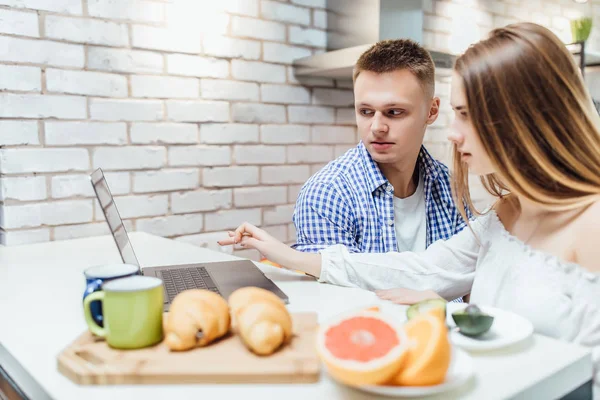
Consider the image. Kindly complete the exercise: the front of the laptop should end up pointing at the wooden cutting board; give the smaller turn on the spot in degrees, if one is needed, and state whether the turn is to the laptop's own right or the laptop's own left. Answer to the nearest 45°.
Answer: approximately 90° to the laptop's own right

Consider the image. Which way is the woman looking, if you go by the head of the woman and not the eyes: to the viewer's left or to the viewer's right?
to the viewer's left

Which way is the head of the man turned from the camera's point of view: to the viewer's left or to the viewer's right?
to the viewer's left

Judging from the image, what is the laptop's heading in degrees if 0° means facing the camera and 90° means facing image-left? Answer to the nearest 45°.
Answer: approximately 270°

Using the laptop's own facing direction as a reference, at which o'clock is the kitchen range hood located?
The kitchen range hood is roughly at 10 o'clock from the laptop.

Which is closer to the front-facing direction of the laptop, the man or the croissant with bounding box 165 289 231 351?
the man

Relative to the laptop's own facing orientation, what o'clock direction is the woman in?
The woman is roughly at 1 o'clock from the laptop.

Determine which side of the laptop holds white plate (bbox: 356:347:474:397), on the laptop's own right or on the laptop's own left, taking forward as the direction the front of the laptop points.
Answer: on the laptop's own right

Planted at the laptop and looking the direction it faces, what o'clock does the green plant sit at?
The green plant is roughly at 11 o'clock from the laptop.
